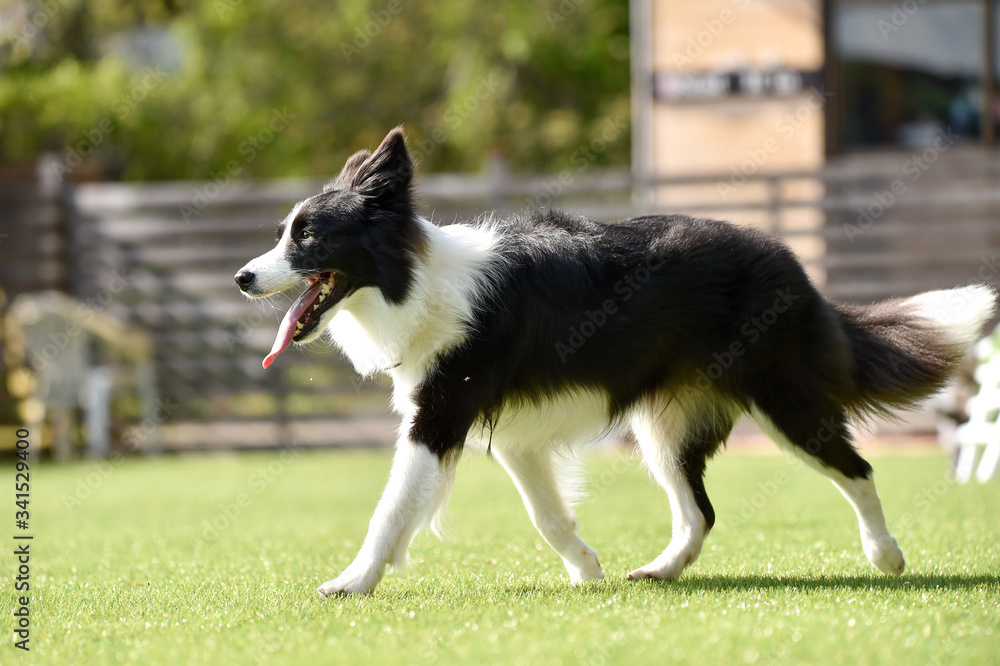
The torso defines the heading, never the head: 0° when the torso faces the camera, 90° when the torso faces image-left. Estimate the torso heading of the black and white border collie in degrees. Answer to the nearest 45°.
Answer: approximately 90°

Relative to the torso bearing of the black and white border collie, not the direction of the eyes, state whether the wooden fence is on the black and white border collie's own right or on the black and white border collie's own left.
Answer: on the black and white border collie's own right

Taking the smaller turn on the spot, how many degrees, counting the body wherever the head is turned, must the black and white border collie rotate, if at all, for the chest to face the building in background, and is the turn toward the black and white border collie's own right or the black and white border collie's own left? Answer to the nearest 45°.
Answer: approximately 90° to the black and white border collie's own right

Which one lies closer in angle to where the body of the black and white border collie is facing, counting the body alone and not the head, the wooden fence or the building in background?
the wooden fence
